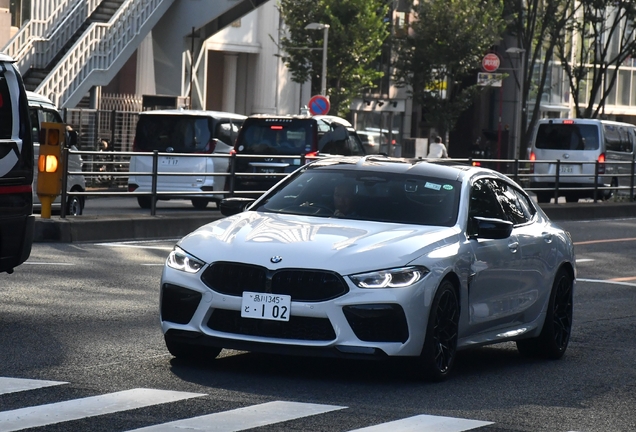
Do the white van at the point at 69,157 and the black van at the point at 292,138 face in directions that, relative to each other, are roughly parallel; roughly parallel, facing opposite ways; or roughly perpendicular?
roughly parallel

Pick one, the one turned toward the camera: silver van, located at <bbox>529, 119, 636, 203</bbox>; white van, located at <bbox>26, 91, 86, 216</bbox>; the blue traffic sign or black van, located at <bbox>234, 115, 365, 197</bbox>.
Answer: the blue traffic sign

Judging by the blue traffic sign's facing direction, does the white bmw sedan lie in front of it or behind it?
in front

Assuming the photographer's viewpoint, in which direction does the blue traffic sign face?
facing the viewer

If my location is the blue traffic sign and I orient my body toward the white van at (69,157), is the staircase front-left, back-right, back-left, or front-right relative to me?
front-right

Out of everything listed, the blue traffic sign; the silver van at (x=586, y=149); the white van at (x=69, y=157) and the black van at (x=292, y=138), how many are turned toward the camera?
1

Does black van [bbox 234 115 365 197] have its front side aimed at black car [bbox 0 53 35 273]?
no

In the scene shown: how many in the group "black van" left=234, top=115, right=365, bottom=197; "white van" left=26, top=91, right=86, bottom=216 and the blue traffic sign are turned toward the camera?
1

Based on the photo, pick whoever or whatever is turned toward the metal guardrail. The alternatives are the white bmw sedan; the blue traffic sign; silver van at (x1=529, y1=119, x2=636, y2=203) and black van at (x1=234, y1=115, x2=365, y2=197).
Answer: the blue traffic sign

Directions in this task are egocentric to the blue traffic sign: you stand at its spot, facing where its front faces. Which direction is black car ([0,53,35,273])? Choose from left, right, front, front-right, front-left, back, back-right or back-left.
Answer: front

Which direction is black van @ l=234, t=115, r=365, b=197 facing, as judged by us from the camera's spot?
facing away from the viewer and to the right of the viewer

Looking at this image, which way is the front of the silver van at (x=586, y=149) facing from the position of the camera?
facing away from the viewer and to the right of the viewer

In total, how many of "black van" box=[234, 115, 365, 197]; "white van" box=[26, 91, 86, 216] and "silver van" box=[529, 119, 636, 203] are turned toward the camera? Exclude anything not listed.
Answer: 0

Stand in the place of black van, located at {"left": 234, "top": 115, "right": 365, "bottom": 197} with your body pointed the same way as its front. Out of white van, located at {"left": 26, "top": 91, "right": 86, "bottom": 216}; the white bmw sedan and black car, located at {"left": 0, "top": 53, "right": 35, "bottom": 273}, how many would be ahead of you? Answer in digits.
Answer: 0

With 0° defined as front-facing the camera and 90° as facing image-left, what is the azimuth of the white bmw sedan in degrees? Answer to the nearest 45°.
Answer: approximately 45°

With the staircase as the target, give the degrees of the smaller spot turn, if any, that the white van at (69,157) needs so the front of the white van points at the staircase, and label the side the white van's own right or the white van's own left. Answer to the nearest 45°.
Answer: approximately 45° to the white van's own left

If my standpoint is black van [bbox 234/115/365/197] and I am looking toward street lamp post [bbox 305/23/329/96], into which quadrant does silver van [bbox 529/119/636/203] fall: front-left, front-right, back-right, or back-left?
front-right

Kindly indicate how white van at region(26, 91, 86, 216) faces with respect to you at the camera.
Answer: facing away from the viewer and to the right of the viewer
